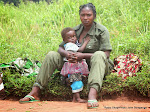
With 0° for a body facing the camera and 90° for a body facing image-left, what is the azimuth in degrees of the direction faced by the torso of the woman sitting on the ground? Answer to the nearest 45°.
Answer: approximately 45°

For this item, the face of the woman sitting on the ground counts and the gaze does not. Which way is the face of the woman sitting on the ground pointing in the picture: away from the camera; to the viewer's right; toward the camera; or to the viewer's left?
toward the camera
